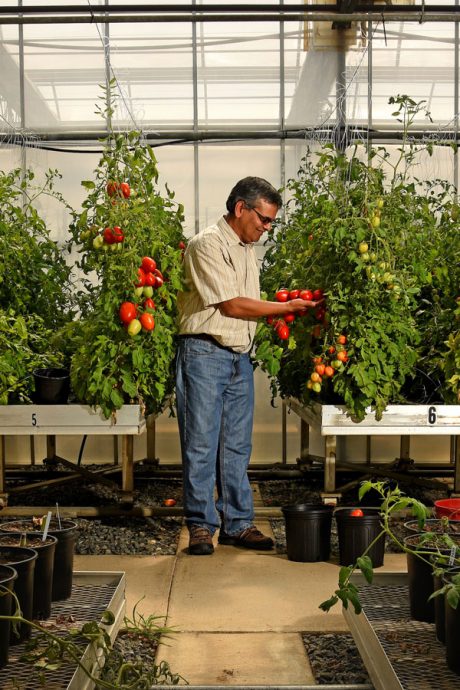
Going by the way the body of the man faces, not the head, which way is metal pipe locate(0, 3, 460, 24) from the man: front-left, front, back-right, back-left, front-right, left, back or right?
back-left

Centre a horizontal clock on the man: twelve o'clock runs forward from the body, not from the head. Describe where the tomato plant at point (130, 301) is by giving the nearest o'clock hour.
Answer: The tomato plant is roughly at 6 o'clock from the man.

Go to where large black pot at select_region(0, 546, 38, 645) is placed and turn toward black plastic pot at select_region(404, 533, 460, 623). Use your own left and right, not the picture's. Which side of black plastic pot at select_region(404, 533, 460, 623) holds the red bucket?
left

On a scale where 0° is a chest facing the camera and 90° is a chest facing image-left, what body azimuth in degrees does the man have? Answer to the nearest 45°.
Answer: approximately 315°

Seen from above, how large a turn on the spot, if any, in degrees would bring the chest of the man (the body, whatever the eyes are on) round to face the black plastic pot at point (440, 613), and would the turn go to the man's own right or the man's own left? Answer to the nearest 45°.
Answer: approximately 45° to the man's own right

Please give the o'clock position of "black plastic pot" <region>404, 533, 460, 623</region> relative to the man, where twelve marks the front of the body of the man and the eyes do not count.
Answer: The black plastic pot is roughly at 1 o'clock from the man.

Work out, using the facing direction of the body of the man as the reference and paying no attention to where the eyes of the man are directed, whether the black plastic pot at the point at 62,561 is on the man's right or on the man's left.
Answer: on the man's right
